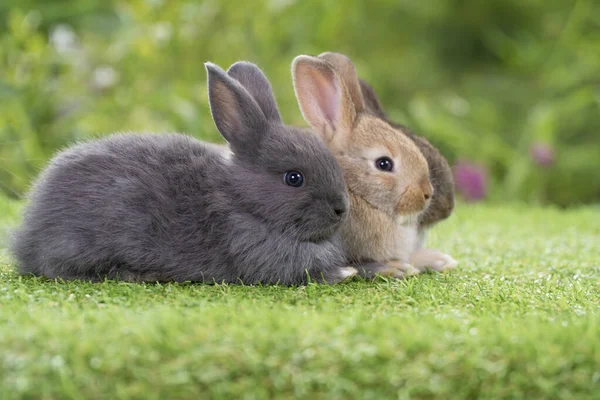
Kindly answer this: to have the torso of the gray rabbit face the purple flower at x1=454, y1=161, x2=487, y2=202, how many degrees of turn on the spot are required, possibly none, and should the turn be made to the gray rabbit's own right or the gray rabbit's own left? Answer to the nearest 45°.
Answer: approximately 45° to the gray rabbit's own left

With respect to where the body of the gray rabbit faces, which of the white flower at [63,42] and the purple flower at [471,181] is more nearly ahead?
the purple flower

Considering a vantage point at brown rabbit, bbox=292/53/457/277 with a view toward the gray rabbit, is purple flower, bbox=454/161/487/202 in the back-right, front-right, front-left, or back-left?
back-right

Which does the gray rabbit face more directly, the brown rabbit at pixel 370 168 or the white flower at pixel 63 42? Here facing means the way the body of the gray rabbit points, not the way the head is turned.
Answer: the brown rabbit

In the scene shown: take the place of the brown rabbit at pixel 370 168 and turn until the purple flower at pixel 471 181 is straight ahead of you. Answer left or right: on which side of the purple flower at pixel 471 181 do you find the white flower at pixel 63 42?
left

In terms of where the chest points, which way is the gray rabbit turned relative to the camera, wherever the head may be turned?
to the viewer's right

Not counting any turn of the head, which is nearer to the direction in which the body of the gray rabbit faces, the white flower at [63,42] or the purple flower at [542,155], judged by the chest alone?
the purple flower
